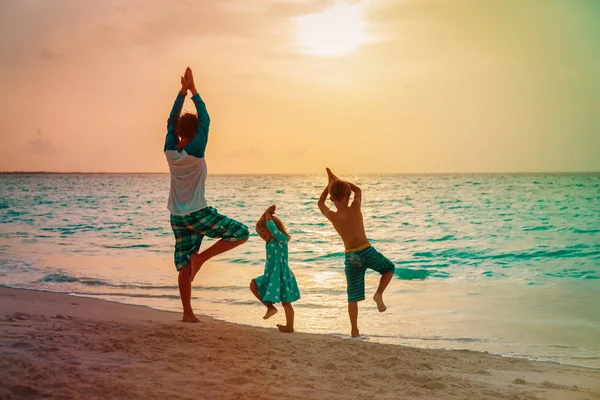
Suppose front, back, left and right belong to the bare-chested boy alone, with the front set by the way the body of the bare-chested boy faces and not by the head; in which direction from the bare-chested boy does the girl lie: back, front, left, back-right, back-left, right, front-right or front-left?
left

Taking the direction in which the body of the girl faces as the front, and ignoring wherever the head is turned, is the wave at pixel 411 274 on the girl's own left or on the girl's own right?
on the girl's own right

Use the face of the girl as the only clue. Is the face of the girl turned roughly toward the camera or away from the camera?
away from the camera

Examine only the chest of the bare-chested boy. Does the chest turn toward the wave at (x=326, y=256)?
yes

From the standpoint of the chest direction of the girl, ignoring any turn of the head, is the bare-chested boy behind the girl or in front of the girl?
behind

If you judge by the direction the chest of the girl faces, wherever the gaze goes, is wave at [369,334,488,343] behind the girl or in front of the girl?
behind

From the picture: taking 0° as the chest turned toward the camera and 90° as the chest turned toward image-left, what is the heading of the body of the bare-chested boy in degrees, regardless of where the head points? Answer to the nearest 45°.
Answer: approximately 180°
